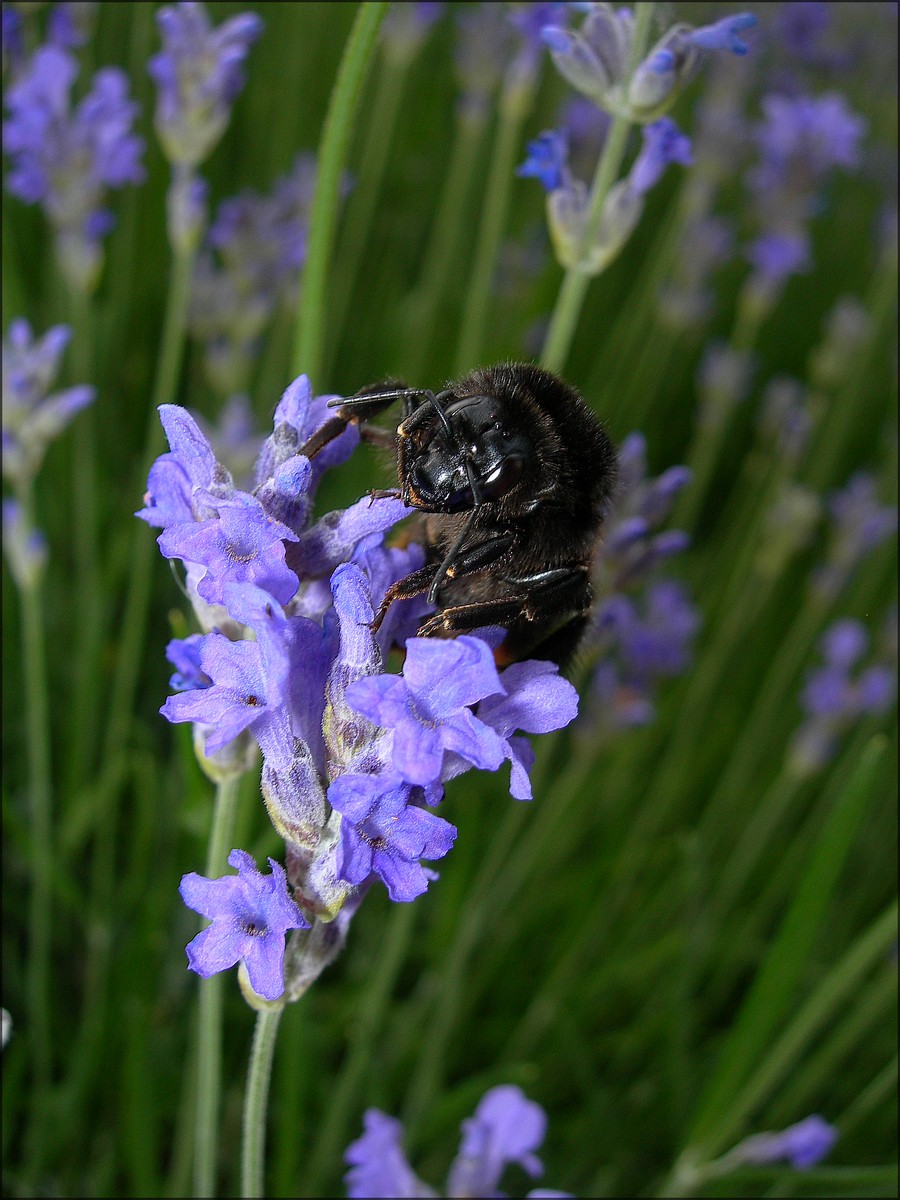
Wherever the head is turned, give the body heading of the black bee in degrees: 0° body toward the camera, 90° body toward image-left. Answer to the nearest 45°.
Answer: approximately 45°

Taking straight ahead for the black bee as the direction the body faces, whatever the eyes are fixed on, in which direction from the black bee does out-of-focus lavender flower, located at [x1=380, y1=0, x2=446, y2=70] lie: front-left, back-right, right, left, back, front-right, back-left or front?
back-right

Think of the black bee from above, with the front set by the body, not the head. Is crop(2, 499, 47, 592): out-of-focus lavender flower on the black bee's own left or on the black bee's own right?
on the black bee's own right

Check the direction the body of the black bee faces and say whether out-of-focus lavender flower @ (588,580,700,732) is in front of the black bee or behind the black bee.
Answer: behind

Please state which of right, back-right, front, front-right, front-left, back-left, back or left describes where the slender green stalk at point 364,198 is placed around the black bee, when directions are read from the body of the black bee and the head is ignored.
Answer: back-right
